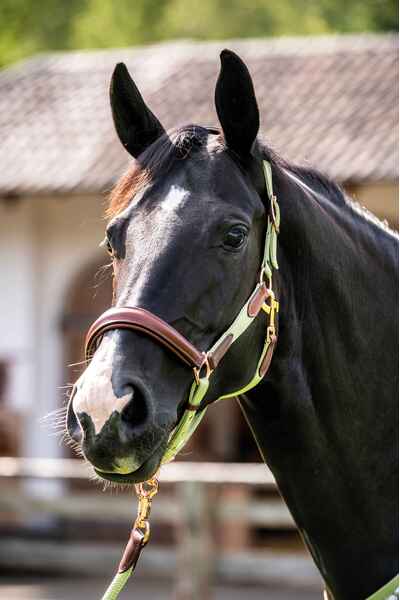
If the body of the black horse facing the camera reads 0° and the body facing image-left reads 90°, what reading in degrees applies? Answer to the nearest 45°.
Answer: approximately 45°

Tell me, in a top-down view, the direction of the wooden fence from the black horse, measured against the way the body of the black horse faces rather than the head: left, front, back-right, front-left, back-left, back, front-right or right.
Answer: back-right
